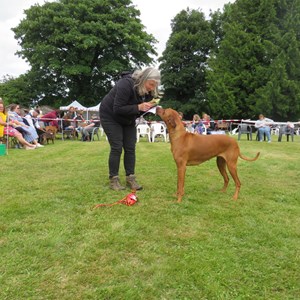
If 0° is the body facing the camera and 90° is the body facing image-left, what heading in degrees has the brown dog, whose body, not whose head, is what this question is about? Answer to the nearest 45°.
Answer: approximately 90°

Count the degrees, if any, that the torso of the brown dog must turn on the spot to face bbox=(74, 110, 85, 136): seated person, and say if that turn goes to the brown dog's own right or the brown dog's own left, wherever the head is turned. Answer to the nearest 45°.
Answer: approximately 45° to the brown dog's own right

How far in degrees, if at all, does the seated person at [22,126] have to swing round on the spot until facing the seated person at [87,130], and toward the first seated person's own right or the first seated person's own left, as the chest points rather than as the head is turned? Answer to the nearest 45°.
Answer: approximately 45° to the first seated person's own left

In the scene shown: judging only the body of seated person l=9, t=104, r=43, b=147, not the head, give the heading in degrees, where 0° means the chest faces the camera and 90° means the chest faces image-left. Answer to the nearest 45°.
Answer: approximately 270°

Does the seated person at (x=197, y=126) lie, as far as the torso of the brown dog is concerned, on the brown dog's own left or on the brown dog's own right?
on the brown dog's own right

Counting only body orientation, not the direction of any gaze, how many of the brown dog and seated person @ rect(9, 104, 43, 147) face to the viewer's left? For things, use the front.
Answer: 1

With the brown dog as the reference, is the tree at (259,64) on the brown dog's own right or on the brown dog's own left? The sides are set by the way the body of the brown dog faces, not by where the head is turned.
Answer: on the brown dog's own right

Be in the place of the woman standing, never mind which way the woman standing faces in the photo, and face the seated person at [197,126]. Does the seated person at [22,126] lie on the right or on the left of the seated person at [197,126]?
left
